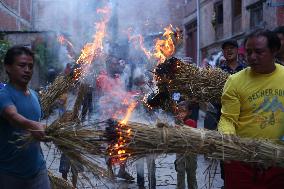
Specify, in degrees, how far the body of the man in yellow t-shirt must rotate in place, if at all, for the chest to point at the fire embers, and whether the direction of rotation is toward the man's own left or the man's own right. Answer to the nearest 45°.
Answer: approximately 45° to the man's own right

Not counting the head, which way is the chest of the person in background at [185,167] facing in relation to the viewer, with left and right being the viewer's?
facing the viewer and to the left of the viewer

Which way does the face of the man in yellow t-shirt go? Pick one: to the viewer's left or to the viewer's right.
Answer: to the viewer's left

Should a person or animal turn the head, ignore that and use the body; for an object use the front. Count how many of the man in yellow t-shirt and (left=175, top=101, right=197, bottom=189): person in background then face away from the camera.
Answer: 0

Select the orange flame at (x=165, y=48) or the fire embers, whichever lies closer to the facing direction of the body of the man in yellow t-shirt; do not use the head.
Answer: the fire embers

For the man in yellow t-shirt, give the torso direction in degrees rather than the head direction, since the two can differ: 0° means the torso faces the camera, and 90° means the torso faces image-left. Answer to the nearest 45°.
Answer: approximately 0°

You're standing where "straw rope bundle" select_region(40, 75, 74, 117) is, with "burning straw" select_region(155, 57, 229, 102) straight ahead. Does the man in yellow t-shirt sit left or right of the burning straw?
right

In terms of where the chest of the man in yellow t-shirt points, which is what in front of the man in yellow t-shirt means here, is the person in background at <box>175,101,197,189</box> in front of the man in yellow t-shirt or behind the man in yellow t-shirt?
behind

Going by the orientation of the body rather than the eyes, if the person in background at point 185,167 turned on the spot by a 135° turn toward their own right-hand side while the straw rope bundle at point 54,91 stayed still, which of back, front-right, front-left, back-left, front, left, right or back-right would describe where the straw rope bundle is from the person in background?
left

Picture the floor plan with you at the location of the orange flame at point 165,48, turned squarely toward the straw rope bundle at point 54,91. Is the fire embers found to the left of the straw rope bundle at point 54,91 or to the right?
left
